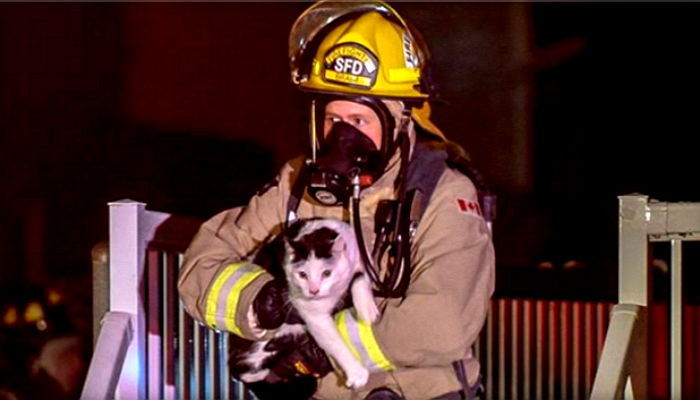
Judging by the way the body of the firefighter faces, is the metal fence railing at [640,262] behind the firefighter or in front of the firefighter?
behind

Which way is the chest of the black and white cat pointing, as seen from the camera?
toward the camera

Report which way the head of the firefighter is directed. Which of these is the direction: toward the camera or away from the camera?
toward the camera

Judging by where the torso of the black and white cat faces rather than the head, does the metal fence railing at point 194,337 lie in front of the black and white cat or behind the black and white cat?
behind

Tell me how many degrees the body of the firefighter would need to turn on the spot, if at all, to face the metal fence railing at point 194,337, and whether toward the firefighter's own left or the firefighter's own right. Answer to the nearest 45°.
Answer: approximately 90° to the firefighter's own right

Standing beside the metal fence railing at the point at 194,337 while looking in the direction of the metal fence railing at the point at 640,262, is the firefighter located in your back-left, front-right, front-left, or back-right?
front-right

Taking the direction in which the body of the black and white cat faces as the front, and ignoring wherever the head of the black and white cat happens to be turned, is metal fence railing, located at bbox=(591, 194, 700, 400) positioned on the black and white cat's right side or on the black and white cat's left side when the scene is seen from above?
on the black and white cat's left side
